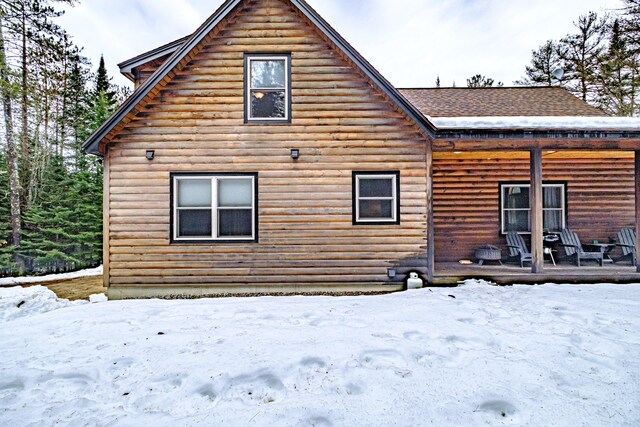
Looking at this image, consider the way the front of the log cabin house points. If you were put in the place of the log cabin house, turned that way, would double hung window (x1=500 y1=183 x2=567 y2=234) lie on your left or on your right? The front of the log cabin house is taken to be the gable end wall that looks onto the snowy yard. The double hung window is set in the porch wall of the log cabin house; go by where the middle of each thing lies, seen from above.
on your left

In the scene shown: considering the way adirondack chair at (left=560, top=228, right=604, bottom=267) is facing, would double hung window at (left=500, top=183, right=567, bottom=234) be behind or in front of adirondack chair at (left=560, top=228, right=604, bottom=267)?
behind

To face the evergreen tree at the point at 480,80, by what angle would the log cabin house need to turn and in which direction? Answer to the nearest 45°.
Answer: approximately 135° to its left

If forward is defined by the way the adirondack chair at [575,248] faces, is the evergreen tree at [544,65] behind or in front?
behind

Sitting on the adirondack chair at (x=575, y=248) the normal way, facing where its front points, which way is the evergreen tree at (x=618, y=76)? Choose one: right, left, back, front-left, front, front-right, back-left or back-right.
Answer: back-left

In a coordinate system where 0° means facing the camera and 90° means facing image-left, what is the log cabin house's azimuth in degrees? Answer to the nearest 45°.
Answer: approximately 0°
